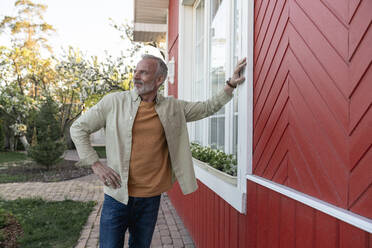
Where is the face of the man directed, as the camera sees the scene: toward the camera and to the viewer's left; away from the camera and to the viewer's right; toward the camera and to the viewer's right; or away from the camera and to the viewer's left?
toward the camera and to the viewer's left

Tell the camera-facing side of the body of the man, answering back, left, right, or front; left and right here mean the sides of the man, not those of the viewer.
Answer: front

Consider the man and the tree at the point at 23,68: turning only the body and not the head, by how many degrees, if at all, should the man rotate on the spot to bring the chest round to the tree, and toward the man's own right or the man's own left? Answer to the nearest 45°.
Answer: approximately 135° to the man's own right

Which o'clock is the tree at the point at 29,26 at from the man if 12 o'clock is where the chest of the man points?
The tree is roughly at 5 o'clock from the man.

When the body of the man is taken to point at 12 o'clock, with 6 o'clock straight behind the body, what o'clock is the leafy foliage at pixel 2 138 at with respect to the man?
The leafy foliage is roughly at 5 o'clock from the man.

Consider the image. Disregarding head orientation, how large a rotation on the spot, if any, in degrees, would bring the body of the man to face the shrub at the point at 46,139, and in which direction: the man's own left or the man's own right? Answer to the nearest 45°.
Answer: approximately 135° to the man's own right
